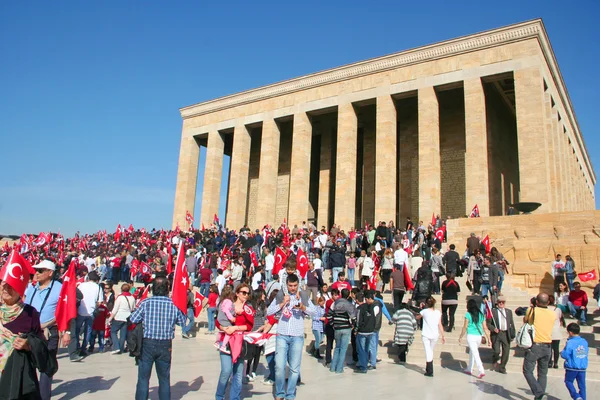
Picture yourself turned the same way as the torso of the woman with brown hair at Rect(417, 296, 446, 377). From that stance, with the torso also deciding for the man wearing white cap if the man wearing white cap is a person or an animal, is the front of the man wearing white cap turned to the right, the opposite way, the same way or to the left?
the opposite way

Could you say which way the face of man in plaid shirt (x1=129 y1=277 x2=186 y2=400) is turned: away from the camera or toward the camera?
away from the camera

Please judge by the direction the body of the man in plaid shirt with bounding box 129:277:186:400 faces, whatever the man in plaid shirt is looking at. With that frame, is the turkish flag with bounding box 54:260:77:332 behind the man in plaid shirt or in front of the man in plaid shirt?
in front

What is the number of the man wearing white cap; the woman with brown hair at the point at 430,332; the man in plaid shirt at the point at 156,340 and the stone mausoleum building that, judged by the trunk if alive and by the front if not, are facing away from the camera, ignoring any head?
2

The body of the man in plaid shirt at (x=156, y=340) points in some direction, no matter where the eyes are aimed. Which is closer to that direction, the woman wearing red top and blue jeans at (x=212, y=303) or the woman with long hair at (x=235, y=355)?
the woman wearing red top and blue jeans

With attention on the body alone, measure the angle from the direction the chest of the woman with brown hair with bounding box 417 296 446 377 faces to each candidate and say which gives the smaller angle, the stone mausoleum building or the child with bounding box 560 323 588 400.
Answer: the stone mausoleum building

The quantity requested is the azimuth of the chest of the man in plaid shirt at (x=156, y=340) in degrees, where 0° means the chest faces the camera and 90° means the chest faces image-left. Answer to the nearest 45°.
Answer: approximately 180°

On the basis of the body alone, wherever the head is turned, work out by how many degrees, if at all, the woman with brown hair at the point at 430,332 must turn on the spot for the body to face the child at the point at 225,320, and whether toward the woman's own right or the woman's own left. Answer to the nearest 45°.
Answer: approximately 135° to the woman's own left

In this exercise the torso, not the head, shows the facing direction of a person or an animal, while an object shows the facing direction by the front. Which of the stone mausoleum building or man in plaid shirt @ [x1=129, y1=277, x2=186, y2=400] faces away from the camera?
the man in plaid shirt

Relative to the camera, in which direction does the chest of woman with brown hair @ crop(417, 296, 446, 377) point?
away from the camera

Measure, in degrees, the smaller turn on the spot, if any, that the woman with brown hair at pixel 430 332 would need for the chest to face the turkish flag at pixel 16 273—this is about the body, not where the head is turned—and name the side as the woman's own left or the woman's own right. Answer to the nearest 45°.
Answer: approximately 135° to the woman's own left

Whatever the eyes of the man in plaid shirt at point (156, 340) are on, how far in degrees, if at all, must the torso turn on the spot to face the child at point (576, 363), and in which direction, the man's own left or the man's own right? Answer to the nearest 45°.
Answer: approximately 90° to the man's own right

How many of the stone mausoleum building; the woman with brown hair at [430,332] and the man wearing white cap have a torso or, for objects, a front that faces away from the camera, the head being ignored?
1

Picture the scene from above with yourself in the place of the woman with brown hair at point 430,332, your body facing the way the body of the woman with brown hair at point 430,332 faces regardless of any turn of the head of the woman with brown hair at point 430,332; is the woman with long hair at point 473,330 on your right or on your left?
on your right

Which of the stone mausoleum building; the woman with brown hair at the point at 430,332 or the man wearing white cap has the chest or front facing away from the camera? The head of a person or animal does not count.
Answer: the woman with brown hair

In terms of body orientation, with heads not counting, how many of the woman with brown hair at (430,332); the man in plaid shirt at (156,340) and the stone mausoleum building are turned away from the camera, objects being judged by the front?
2

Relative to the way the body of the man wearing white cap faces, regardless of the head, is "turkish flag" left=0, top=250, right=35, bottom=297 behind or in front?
in front

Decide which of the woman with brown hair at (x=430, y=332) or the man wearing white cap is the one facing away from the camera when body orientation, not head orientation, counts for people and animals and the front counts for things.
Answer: the woman with brown hair
